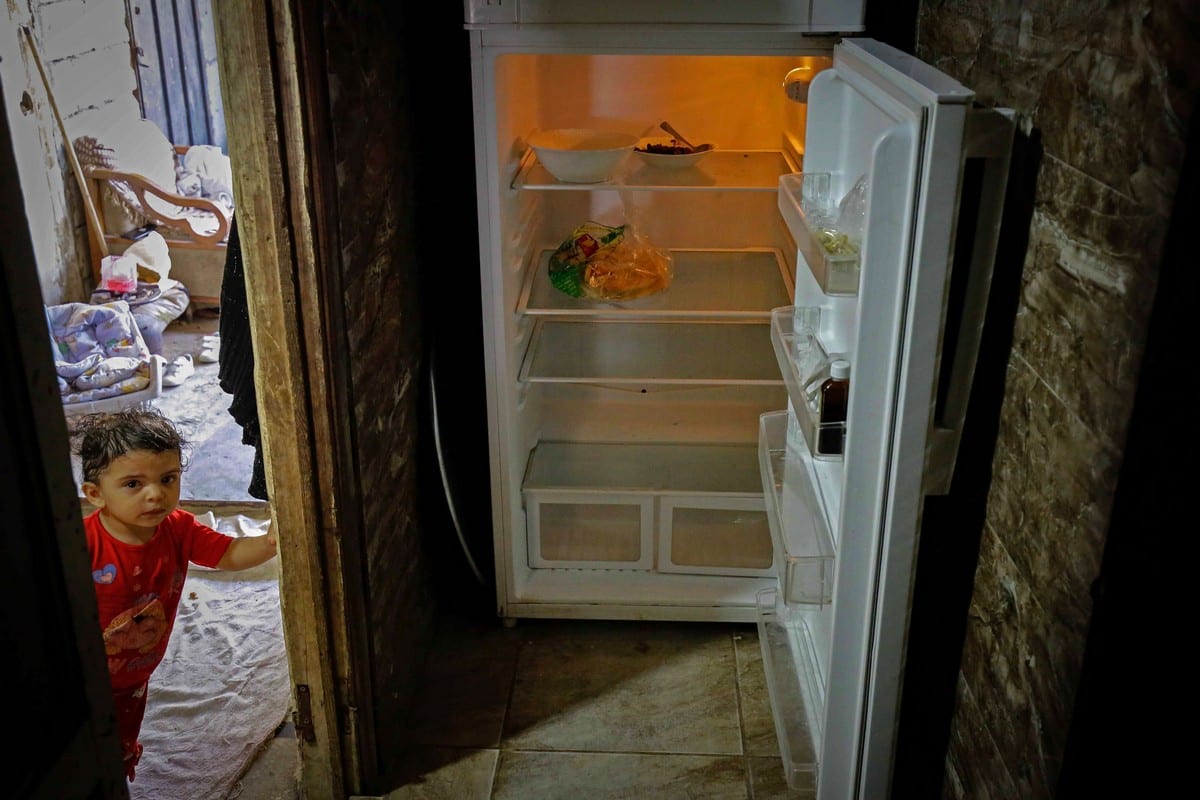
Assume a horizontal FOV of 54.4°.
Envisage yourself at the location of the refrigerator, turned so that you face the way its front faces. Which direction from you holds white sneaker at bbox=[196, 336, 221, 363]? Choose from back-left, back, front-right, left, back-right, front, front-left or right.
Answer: back-right

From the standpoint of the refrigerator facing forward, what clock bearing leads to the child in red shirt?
The child in red shirt is roughly at 2 o'clock from the refrigerator.

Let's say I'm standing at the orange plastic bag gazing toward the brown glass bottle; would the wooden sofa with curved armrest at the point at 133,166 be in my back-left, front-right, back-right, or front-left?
back-right

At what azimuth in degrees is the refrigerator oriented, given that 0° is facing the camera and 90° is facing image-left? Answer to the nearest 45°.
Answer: approximately 0°

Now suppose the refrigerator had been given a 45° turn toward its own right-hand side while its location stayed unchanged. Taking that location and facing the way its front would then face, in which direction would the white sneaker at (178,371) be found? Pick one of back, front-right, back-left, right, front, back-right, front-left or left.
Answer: right

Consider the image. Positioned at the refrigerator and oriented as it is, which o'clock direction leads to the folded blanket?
The folded blanket is roughly at 4 o'clock from the refrigerator.

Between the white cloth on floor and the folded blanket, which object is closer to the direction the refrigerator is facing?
the white cloth on floor

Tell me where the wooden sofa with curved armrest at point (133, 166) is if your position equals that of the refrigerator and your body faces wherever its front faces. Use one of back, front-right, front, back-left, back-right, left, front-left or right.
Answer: back-right

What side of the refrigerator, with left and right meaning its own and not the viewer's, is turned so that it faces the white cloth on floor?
right
